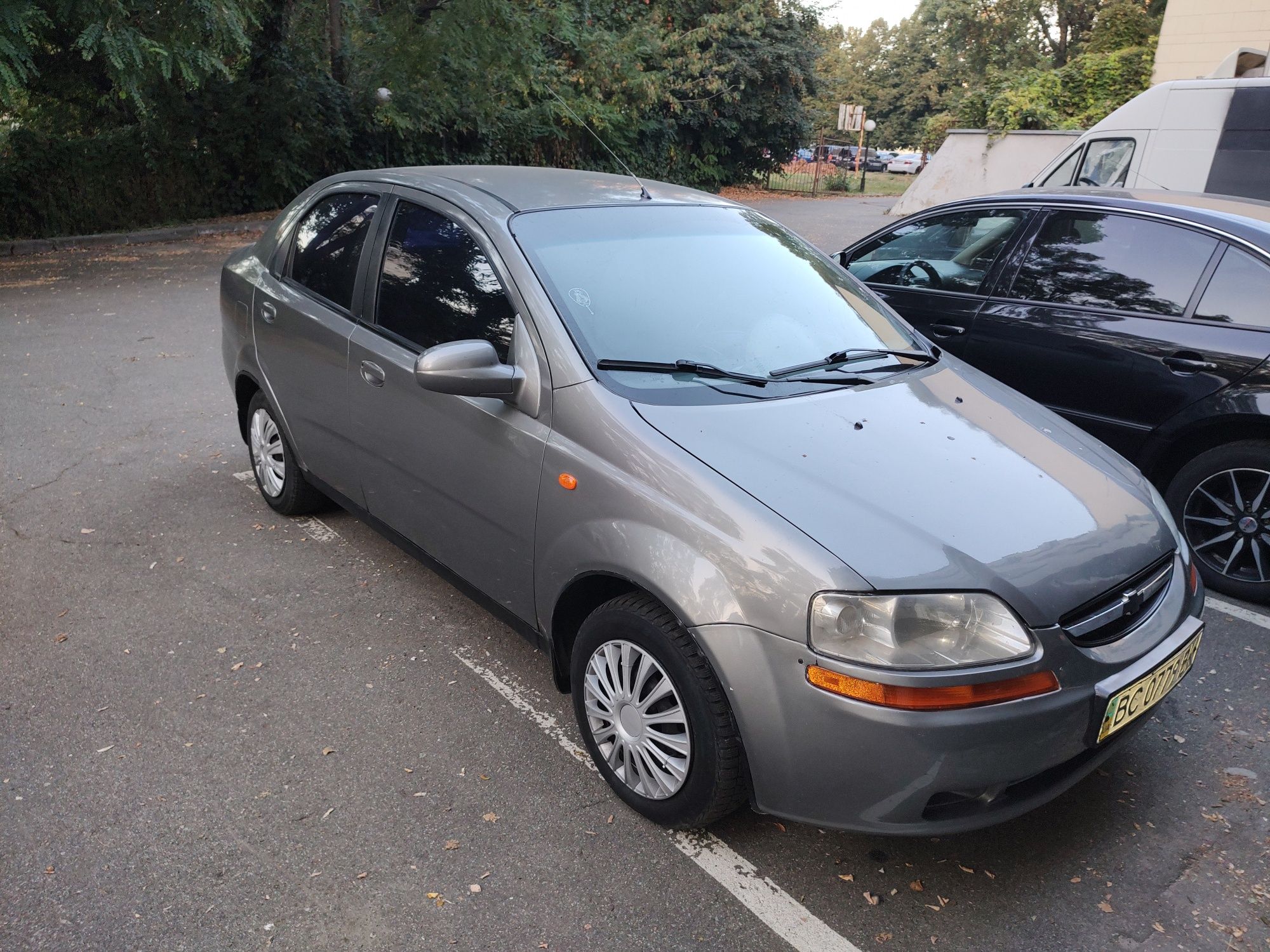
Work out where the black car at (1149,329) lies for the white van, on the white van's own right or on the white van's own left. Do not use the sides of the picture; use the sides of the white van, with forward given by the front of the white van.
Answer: on the white van's own left

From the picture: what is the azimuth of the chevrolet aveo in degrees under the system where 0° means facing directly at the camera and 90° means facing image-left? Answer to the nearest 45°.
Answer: approximately 315°

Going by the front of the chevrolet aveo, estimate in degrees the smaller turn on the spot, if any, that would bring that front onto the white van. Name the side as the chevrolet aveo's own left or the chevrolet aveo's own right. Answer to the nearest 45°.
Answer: approximately 90° to the chevrolet aveo's own left

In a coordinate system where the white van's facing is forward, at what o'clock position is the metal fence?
The metal fence is roughly at 2 o'clock from the white van.

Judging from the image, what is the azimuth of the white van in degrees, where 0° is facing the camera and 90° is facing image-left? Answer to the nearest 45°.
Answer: approximately 90°

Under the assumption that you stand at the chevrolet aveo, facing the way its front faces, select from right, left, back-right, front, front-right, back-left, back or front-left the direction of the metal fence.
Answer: back-left

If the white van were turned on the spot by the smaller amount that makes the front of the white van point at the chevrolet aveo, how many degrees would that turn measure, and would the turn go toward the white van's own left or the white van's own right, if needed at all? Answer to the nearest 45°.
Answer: approximately 90° to the white van's own left

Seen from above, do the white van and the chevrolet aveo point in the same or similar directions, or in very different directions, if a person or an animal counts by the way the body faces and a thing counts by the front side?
very different directions

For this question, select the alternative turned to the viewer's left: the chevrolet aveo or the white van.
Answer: the white van

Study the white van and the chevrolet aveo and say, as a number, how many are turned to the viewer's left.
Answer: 1
